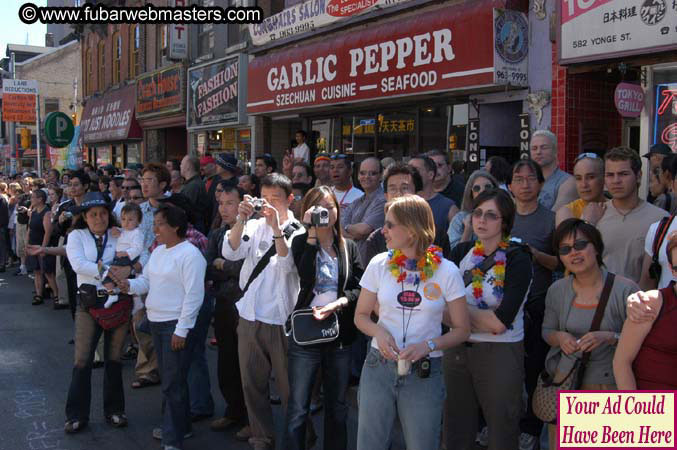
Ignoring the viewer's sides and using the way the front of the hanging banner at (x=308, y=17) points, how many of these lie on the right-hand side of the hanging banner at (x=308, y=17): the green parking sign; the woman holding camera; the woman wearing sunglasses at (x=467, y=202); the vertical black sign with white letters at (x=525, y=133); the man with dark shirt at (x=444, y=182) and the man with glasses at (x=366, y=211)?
1

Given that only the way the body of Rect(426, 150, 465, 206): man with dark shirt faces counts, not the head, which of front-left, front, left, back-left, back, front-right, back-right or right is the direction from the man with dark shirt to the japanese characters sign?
back

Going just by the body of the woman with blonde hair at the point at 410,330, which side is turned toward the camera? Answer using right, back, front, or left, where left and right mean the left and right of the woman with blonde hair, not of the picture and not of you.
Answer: front

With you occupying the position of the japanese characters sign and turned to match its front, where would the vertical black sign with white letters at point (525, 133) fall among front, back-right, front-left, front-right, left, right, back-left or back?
right

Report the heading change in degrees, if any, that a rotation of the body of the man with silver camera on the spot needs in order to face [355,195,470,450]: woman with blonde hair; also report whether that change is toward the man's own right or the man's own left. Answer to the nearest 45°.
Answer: approximately 90° to the man's own left

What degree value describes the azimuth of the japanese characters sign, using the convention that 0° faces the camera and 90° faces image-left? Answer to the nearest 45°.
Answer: approximately 45°

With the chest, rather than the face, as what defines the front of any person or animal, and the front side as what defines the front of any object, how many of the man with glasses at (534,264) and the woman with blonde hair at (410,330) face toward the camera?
2

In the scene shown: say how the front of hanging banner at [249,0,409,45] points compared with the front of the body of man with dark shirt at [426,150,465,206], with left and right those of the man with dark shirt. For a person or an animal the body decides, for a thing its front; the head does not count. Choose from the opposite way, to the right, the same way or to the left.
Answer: the same way

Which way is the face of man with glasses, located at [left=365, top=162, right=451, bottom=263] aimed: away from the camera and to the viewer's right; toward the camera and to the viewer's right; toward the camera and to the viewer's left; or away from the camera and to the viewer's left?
toward the camera and to the viewer's left

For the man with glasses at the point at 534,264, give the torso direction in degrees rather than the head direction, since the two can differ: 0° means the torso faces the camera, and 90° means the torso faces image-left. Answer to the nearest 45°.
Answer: approximately 0°

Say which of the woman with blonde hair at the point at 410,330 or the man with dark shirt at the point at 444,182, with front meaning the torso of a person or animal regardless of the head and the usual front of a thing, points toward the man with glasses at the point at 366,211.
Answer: the man with dark shirt at the point at 444,182

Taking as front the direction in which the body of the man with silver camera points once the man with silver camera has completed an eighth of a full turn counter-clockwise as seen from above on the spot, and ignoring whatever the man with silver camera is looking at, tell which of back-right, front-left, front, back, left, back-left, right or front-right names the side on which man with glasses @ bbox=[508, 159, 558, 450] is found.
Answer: left

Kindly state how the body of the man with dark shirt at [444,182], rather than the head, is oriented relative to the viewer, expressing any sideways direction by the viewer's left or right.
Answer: facing the viewer and to the left of the viewer

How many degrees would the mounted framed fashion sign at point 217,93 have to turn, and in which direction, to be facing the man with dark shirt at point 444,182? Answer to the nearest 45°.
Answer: approximately 45° to its left
